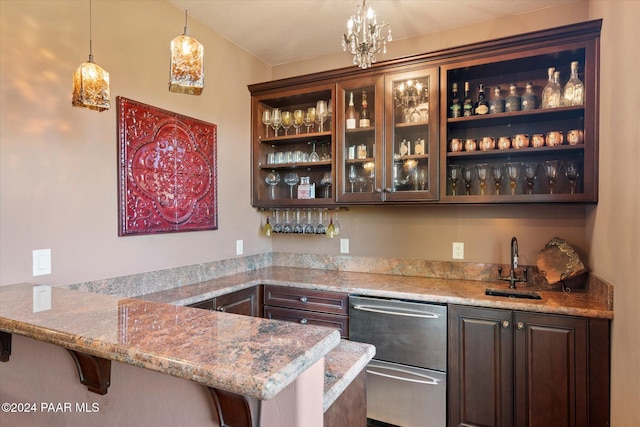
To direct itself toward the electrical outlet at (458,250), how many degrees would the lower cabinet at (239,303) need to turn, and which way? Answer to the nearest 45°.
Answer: approximately 45° to its left

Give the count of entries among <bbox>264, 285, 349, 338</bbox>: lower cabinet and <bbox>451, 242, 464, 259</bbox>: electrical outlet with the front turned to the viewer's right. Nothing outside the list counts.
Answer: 0

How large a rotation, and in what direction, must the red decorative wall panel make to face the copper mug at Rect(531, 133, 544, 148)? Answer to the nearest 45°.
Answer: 0° — it already faces it

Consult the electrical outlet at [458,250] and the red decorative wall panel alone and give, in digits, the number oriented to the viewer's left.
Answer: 0

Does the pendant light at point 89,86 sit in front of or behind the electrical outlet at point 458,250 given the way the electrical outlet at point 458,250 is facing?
in front

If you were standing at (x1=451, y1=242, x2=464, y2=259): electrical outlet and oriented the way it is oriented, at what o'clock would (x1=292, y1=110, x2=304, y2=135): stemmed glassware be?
The stemmed glassware is roughly at 3 o'clock from the electrical outlet.

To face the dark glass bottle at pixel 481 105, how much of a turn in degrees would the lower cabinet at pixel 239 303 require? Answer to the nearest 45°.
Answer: approximately 45° to its left

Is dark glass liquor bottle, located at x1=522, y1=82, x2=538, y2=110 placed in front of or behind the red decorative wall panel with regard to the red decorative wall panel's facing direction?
in front

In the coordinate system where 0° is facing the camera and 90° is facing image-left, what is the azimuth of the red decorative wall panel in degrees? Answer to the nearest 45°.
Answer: approximately 315°

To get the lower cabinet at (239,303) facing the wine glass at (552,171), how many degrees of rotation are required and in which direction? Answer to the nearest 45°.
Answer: approximately 45° to its left

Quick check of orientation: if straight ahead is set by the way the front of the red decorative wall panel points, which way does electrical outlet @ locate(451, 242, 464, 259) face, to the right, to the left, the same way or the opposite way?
to the right

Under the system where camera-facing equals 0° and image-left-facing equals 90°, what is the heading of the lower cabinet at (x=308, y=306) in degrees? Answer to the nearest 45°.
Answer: approximately 45°
